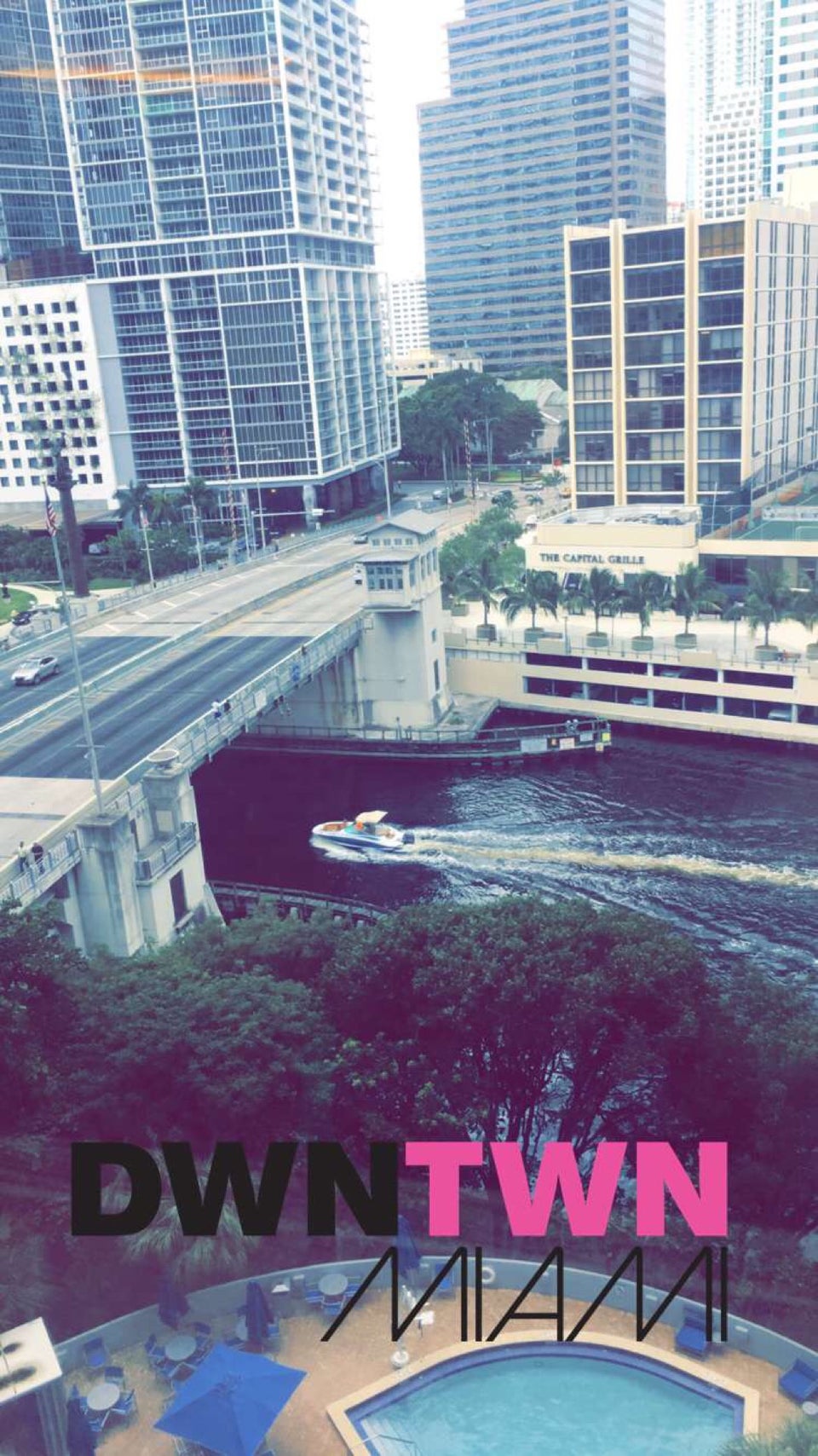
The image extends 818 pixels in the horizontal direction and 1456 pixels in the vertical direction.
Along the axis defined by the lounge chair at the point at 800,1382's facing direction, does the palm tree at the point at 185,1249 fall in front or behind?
in front

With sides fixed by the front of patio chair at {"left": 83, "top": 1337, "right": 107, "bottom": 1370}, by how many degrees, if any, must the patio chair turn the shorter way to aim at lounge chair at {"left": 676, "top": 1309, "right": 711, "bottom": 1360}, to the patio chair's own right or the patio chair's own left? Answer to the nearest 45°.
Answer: approximately 90° to the patio chair's own left

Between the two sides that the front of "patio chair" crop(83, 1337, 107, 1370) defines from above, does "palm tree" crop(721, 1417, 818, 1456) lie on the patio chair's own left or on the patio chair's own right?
on the patio chair's own left

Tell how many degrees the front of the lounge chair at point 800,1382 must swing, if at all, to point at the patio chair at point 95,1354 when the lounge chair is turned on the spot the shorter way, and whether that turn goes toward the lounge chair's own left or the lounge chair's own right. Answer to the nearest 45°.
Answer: approximately 45° to the lounge chair's own right

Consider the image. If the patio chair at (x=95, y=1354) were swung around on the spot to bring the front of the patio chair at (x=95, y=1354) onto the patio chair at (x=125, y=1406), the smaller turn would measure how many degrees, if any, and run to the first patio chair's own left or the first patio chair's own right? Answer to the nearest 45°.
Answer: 0° — it already faces it

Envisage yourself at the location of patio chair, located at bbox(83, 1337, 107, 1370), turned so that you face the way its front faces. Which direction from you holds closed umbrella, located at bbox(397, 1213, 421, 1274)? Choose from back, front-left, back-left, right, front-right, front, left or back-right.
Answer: left

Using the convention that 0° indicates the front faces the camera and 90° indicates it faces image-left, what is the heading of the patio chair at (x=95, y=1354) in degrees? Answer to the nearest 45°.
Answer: approximately 0°

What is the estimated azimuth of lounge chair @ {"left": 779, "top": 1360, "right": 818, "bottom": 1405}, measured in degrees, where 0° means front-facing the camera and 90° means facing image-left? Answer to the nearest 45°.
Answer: approximately 45°

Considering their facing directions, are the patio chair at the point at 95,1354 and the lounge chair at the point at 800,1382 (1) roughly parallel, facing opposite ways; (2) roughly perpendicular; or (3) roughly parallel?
roughly perpendicular

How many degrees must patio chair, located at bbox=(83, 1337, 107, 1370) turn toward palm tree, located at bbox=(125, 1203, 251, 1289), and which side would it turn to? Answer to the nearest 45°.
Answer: approximately 90° to its left

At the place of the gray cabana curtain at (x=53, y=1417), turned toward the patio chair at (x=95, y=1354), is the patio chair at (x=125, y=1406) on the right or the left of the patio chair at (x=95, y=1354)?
right
